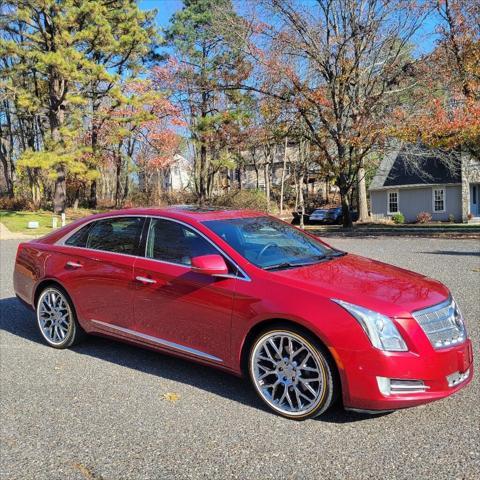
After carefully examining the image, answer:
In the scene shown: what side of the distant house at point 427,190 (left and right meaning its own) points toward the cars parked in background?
right

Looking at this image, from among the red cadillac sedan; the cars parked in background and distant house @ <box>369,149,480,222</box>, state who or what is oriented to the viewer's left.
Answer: the cars parked in background

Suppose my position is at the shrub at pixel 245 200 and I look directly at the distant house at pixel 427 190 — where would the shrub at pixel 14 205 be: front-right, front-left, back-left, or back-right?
back-right

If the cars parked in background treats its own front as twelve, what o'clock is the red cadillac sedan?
The red cadillac sedan is roughly at 9 o'clock from the cars parked in background.

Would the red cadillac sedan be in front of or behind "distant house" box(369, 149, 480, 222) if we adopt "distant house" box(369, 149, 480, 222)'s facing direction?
in front

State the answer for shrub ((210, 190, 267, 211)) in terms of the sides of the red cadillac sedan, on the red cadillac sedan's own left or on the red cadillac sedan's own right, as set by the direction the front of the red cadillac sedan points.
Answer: on the red cadillac sedan's own left

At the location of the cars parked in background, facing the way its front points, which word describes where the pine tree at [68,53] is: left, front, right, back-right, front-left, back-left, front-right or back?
front-left

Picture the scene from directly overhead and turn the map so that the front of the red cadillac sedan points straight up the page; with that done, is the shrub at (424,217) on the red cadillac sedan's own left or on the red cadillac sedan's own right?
on the red cadillac sedan's own left

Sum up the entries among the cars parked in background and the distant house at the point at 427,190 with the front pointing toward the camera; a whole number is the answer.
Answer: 1

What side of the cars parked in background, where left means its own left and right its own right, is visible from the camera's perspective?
left

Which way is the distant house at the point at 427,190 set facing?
toward the camera
